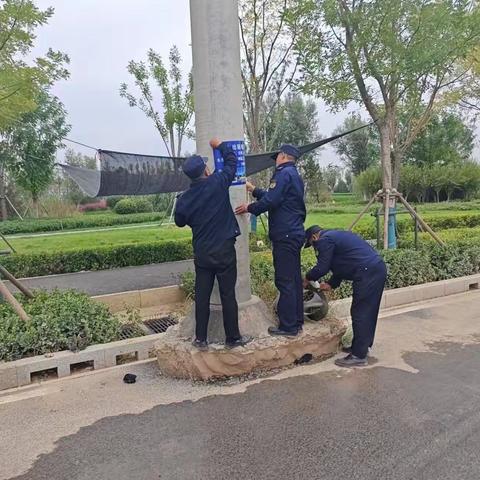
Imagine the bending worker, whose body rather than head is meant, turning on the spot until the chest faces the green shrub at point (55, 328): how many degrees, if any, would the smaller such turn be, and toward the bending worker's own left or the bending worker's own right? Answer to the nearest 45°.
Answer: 0° — they already face it

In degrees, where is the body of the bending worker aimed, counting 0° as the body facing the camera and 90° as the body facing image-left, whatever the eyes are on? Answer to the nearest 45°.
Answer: approximately 90°

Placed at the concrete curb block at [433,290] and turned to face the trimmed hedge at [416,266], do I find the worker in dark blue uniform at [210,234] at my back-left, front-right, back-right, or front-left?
back-left

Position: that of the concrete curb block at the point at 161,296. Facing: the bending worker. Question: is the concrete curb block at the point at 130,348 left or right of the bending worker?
right

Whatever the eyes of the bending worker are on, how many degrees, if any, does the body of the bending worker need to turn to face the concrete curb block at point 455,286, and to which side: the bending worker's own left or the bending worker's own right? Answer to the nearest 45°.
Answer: approximately 135° to the bending worker's own right

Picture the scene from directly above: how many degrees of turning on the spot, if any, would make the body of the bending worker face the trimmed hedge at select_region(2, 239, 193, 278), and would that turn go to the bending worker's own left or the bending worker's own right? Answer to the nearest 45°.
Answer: approximately 45° to the bending worker's own right
